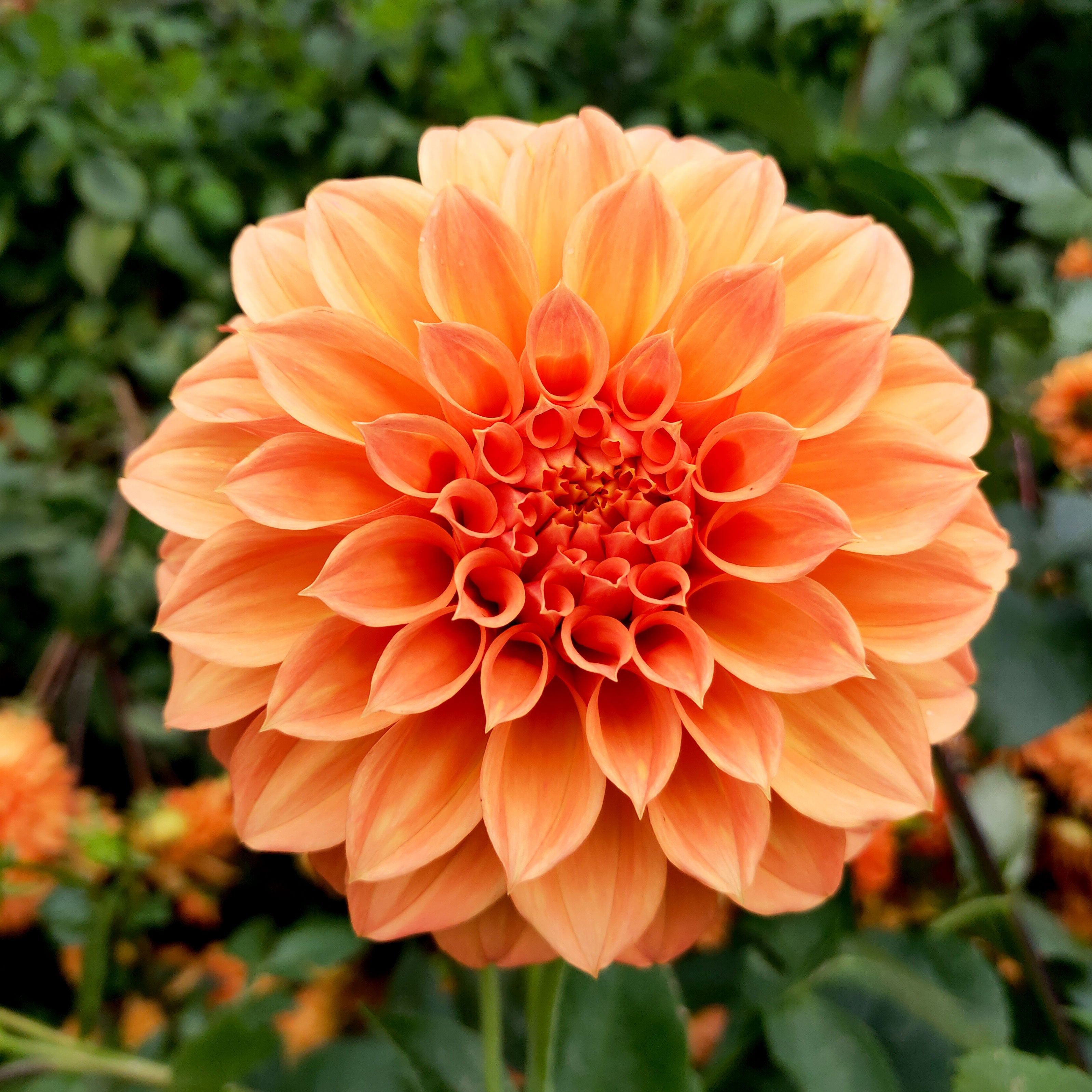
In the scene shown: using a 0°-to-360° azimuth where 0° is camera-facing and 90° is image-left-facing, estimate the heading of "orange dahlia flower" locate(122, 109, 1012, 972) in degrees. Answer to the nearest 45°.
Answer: approximately 0°

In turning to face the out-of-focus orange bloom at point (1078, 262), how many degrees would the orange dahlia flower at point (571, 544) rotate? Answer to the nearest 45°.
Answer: approximately 135° to its left

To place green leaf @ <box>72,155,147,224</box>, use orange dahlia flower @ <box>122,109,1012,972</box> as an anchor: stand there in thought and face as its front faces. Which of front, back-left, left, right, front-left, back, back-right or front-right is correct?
back-right

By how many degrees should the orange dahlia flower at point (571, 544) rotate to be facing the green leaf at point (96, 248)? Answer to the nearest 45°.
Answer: approximately 135° to its right
